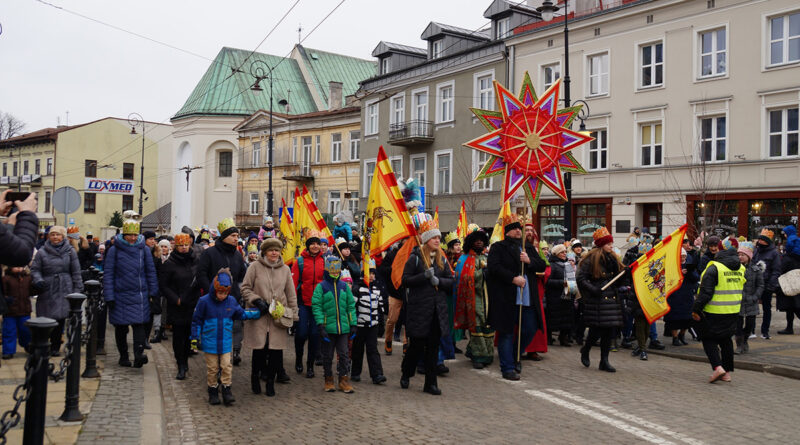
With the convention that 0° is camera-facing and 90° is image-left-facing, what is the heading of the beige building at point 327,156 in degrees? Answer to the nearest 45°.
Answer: approximately 45°

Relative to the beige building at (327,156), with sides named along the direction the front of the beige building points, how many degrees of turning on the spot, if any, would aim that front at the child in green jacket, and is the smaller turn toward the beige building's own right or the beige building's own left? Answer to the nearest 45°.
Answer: approximately 45° to the beige building's own left

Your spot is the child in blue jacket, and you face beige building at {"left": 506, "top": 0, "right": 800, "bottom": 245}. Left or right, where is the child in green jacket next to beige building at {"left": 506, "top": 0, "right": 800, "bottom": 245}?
right

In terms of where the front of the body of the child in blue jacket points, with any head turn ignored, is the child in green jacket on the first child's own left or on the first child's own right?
on the first child's own left

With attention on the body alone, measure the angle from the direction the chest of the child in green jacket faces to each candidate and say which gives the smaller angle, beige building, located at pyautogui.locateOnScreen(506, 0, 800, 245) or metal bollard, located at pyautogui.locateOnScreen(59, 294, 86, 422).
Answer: the metal bollard

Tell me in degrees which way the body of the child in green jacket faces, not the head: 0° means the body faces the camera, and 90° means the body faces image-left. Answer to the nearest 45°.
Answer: approximately 0°

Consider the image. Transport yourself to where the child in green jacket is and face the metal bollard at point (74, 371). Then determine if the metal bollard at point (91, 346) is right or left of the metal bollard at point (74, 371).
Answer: right

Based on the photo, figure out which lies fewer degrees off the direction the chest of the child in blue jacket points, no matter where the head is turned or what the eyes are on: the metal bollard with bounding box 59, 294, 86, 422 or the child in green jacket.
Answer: the metal bollard

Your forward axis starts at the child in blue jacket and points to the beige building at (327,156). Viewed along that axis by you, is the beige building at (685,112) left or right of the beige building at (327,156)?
right
